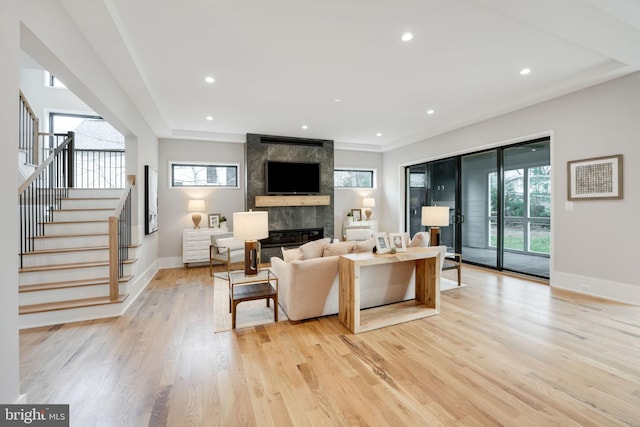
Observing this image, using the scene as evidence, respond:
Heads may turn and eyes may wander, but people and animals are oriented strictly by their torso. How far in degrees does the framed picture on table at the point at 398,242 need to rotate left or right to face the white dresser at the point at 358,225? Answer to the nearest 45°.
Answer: approximately 180°

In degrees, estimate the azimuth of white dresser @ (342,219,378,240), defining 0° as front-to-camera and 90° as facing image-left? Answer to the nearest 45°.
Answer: approximately 0°

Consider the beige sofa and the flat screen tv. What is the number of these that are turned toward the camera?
1

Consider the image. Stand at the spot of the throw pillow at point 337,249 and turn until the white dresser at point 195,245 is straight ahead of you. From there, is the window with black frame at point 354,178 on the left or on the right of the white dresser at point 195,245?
right

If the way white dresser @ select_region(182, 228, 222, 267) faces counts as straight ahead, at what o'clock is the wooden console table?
The wooden console table is roughly at 11 o'clock from the white dresser.

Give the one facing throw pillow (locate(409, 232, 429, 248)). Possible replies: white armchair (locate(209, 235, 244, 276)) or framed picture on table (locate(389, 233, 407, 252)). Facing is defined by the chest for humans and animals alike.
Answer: the white armchair

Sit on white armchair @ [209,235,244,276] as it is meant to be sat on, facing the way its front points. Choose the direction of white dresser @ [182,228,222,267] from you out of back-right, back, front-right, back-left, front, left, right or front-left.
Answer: back

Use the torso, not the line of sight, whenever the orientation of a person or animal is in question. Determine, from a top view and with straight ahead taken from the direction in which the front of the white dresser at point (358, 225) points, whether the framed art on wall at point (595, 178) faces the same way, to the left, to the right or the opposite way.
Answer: to the right

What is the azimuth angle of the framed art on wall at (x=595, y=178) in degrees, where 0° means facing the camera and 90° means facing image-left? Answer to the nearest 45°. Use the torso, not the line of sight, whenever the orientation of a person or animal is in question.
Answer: approximately 45°

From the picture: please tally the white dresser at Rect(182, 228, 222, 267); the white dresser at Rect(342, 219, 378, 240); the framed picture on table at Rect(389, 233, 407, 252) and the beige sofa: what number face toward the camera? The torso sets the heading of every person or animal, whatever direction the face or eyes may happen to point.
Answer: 3

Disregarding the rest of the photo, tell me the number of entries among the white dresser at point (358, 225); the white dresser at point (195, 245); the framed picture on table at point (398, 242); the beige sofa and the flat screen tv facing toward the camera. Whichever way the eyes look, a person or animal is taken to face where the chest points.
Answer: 4
